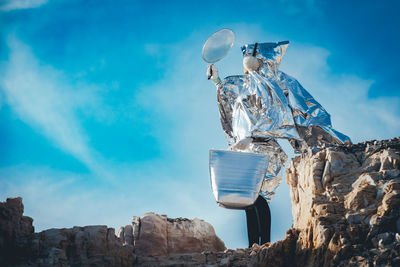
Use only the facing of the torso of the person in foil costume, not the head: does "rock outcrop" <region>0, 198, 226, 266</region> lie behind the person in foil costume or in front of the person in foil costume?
in front

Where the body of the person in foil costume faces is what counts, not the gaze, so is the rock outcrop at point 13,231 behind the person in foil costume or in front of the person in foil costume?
in front

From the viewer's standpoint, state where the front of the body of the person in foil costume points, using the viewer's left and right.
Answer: facing to the left of the viewer
